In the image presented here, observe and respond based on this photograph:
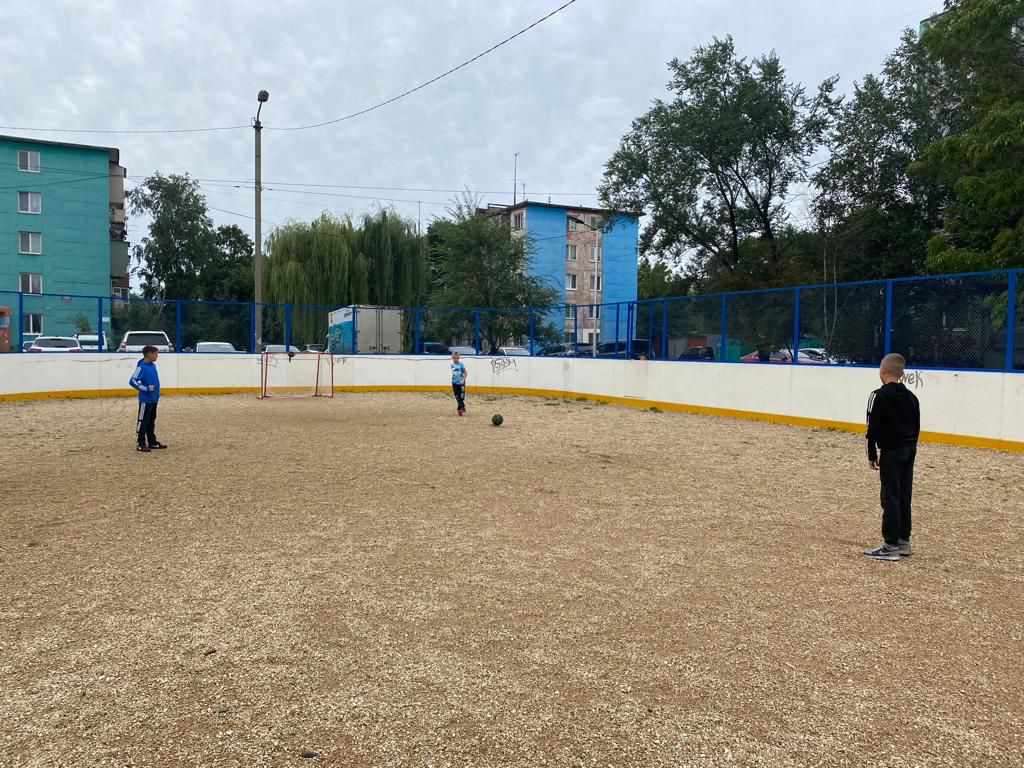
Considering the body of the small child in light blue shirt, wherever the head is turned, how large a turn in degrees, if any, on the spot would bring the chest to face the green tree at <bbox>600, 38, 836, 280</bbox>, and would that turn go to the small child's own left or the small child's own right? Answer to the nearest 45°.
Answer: approximately 135° to the small child's own left

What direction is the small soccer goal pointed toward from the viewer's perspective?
toward the camera

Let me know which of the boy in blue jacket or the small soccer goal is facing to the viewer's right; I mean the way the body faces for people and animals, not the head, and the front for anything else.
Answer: the boy in blue jacket

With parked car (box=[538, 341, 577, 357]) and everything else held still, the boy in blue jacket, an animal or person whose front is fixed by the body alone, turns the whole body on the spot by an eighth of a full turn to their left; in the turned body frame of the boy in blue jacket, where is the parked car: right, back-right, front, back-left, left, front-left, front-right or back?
front

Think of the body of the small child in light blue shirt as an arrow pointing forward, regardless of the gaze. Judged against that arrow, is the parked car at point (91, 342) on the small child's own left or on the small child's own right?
on the small child's own right

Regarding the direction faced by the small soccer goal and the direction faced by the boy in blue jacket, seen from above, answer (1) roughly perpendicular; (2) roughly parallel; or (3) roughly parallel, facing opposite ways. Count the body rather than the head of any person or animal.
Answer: roughly perpendicular

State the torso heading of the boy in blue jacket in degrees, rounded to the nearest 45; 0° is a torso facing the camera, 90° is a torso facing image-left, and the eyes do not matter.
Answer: approximately 270°

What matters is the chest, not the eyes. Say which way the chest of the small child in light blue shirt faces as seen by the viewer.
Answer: toward the camera

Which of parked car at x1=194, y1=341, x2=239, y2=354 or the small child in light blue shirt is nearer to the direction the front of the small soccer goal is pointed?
the small child in light blue shirt

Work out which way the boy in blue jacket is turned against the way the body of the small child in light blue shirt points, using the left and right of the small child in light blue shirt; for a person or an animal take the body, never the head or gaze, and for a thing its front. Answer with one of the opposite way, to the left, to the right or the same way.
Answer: to the left

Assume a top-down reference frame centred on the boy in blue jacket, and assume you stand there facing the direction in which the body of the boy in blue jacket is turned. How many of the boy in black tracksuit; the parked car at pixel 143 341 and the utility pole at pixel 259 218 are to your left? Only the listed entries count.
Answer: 2

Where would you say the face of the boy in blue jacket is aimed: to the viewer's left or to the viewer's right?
to the viewer's right

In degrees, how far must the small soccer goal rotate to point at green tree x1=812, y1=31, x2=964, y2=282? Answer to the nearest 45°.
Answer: approximately 90° to its left

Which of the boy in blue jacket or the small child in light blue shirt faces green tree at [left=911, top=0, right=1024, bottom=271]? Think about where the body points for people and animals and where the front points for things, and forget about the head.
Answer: the boy in blue jacket

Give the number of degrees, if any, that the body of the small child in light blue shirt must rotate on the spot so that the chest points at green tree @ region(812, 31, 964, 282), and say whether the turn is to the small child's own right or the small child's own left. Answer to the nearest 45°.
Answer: approximately 135° to the small child's own left
